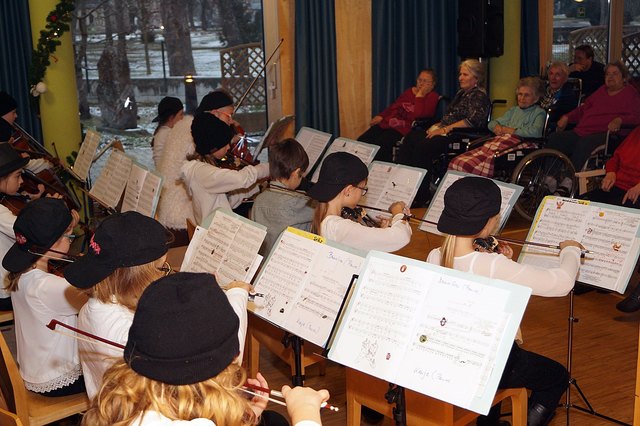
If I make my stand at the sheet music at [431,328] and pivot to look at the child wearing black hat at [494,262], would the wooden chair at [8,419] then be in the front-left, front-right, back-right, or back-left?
back-left

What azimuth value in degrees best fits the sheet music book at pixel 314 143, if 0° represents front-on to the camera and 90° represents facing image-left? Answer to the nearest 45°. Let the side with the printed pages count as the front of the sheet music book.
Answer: approximately 45°

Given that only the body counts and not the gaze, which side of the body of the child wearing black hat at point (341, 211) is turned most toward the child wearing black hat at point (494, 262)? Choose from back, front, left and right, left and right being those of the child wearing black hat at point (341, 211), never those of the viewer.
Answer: right

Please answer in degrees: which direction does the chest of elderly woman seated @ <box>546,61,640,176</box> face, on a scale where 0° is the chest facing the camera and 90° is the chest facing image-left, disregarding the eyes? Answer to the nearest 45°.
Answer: approximately 45°
